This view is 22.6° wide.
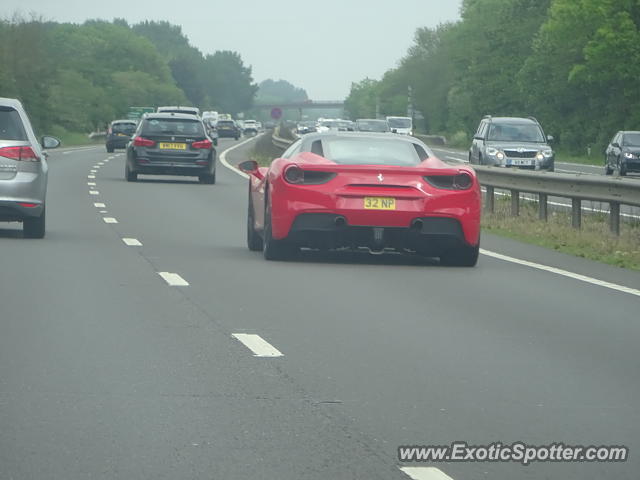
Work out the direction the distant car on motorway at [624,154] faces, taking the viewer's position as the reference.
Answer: facing the viewer and to the right of the viewer

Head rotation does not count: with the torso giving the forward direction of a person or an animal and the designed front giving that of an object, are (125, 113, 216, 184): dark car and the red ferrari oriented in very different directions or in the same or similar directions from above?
same or similar directions

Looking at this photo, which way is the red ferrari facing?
away from the camera

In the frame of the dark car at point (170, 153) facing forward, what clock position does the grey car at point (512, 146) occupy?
the grey car at point (512, 146) is roughly at 2 o'clock from the dark car at point (170, 153).

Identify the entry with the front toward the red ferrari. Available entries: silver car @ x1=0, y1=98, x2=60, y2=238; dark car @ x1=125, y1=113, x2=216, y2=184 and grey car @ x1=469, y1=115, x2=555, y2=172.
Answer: grey car @ x1=469, y1=115, x2=555, y2=172

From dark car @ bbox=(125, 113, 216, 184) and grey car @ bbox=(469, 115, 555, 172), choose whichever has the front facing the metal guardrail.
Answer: grey car @ bbox=(469, 115, 555, 172)

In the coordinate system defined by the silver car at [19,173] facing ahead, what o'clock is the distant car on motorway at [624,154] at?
The distant car on motorway is roughly at 1 o'clock from the silver car.

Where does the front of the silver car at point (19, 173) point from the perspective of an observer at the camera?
facing away from the viewer

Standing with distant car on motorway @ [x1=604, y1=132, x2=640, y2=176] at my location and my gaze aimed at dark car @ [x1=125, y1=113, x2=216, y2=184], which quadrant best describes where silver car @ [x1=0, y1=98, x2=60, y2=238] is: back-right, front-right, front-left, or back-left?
front-left

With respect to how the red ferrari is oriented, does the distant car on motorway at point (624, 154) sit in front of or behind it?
in front

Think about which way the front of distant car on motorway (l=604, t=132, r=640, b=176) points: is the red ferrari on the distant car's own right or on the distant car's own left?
on the distant car's own right

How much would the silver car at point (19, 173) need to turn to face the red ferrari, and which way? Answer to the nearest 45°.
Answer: approximately 135° to its right

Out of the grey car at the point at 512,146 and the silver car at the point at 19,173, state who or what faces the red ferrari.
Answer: the grey car

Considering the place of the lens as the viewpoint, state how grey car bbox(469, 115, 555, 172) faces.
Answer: facing the viewer

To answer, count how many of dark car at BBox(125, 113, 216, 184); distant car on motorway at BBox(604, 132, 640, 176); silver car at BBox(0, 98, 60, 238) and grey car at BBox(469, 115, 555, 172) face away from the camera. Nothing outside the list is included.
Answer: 2

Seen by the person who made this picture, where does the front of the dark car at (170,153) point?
facing away from the viewer

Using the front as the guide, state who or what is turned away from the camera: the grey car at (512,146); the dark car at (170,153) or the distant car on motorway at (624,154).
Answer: the dark car at (170,153)

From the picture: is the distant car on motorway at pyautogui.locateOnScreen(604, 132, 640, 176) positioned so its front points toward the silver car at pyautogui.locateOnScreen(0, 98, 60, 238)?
no

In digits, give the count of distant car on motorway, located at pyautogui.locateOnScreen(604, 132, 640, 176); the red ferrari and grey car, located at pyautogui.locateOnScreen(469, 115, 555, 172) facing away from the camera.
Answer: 1

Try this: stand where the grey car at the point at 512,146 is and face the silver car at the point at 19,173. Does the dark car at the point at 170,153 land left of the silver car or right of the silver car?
right
